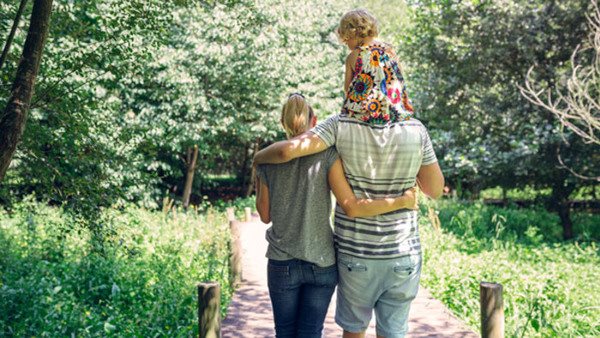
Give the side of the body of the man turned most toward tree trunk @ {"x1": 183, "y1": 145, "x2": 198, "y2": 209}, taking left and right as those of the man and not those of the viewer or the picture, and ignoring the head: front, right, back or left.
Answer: front

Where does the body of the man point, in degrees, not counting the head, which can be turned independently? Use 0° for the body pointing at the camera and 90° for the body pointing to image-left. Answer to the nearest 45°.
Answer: approximately 180°

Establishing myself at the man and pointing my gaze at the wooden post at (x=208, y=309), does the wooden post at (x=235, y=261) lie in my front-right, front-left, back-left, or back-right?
front-right

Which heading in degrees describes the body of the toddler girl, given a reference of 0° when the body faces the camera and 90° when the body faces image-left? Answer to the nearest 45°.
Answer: approximately 135°
